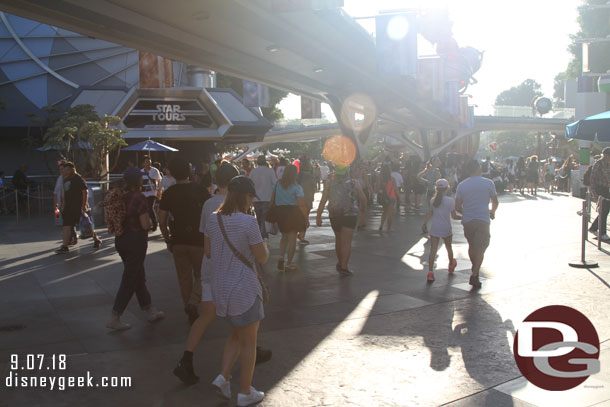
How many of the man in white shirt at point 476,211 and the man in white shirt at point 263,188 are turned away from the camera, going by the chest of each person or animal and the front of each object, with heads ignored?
2

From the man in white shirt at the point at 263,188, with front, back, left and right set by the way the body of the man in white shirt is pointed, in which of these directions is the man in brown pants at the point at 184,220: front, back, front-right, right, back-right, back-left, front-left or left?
back

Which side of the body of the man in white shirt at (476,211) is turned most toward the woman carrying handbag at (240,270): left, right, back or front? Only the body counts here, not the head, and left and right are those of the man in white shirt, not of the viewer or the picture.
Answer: back

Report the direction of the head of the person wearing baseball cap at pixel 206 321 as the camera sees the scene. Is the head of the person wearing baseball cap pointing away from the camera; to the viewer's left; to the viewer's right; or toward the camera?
away from the camera

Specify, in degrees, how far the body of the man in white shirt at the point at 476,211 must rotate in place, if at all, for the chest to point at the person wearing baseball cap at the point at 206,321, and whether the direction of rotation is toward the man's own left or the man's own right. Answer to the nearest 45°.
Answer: approximately 135° to the man's own left

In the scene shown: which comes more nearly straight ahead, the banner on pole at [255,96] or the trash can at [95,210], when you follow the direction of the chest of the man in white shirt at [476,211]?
the banner on pole

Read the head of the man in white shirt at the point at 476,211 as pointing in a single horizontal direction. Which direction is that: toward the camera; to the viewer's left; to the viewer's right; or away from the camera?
away from the camera

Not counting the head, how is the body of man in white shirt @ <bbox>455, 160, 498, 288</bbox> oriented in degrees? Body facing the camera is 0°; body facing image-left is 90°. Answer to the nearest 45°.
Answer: approximately 180°

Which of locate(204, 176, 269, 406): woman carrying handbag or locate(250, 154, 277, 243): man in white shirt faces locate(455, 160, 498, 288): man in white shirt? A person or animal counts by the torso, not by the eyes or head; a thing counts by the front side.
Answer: the woman carrying handbag

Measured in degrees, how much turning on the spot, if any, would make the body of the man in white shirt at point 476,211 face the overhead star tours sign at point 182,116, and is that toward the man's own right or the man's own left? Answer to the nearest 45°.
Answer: approximately 45° to the man's own left

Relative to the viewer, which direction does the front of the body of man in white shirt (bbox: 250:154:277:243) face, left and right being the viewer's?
facing away from the viewer
